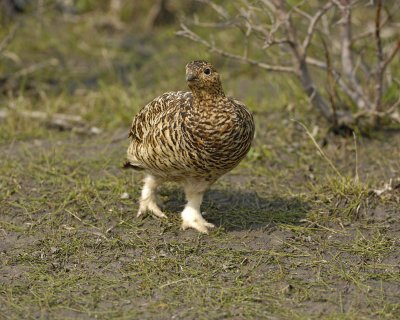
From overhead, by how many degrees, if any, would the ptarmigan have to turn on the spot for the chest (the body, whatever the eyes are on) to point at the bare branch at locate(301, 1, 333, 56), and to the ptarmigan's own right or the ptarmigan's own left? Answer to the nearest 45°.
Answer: approximately 90° to the ptarmigan's own left

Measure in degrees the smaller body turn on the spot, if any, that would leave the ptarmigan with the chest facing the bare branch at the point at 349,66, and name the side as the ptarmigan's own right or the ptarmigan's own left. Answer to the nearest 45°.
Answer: approximately 90° to the ptarmigan's own left

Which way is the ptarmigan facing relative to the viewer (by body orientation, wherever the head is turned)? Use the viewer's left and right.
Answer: facing the viewer and to the right of the viewer
